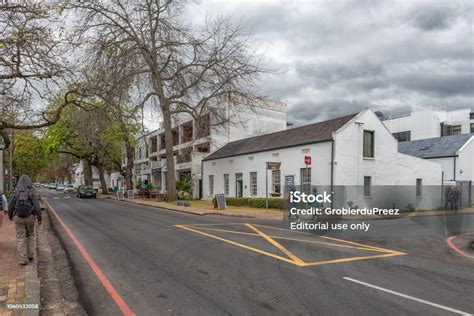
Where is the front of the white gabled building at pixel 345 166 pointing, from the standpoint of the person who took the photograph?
facing the viewer and to the left of the viewer

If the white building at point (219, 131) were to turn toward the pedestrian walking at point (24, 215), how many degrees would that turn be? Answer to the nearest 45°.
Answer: approximately 45° to its left

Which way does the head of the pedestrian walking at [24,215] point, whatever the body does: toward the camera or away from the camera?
away from the camera

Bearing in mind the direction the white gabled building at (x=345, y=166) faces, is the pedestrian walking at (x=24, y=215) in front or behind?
in front

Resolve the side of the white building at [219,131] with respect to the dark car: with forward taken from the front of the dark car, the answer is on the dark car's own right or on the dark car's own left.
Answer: on the dark car's own left

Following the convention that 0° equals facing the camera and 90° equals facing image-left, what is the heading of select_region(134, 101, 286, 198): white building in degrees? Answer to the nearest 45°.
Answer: approximately 45°

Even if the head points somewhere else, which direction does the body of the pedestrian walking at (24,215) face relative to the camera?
away from the camera

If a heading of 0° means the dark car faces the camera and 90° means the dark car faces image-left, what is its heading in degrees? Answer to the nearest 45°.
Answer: approximately 0°

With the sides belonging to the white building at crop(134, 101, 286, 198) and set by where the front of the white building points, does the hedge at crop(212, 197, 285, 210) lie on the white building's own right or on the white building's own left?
on the white building's own left

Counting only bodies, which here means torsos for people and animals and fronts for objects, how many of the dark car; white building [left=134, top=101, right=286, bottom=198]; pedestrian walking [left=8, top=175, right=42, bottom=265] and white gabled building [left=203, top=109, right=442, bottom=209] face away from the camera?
1

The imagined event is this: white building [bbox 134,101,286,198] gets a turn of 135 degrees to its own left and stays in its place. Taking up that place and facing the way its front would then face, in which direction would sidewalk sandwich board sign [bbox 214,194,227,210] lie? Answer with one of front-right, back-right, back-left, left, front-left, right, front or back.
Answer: right
